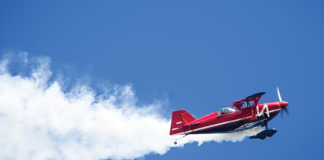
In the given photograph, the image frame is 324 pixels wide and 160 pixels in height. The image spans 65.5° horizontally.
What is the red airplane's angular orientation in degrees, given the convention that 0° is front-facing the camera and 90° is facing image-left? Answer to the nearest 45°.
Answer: approximately 270°
